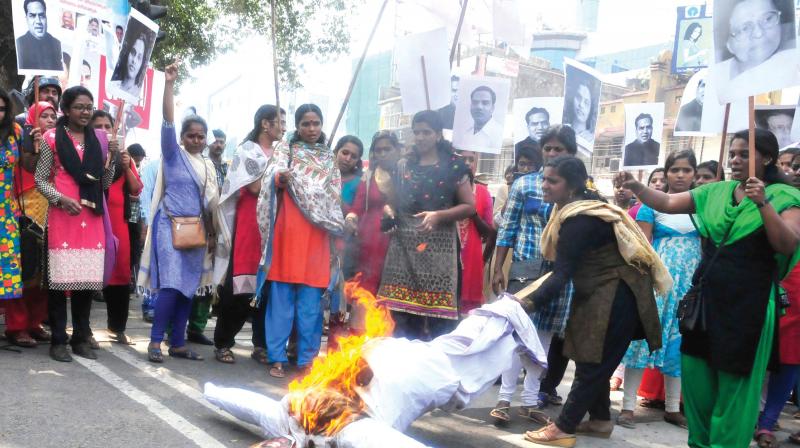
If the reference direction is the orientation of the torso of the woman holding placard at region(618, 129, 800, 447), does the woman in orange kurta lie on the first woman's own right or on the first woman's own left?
on the first woman's own right

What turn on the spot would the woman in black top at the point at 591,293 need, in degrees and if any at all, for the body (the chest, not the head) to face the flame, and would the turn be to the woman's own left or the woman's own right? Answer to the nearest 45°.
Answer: approximately 45° to the woman's own left

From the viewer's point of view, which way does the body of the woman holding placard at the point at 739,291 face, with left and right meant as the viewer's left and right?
facing the viewer and to the left of the viewer

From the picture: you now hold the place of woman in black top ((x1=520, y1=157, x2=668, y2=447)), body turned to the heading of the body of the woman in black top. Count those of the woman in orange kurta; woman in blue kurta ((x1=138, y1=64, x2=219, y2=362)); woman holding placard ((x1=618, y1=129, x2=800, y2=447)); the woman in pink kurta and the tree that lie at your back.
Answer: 1

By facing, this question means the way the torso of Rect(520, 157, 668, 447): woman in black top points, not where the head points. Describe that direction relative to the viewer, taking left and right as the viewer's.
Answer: facing to the left of the viewer

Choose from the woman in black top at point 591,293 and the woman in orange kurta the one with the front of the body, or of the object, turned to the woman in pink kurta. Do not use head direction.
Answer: the woman in black top

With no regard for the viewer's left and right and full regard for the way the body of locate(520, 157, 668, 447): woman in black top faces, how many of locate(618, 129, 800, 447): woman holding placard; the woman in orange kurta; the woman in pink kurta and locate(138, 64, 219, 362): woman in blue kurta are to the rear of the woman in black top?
1

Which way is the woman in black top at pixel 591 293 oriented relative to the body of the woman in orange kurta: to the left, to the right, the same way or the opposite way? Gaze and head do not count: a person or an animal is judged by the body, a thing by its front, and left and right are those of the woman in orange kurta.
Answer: to the right

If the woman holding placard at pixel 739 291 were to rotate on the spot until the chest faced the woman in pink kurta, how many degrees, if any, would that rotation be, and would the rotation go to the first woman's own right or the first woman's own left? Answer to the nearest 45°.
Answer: approximately 45° to the first woman's own right

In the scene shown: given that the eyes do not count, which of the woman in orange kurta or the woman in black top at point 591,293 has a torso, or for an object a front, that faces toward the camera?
the woman in orange kurta

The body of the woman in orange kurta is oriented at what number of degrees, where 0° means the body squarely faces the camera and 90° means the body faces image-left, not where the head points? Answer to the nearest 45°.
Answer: approximately 0°

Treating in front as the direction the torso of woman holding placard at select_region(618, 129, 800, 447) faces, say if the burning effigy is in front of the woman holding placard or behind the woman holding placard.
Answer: in front

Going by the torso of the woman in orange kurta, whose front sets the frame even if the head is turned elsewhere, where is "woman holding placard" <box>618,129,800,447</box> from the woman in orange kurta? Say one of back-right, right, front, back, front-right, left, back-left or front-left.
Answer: front-left

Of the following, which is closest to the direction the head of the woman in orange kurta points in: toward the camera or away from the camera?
toward the camera

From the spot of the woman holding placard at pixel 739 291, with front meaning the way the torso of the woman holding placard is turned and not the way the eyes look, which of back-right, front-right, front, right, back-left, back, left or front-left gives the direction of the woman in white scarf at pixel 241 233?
front-right
